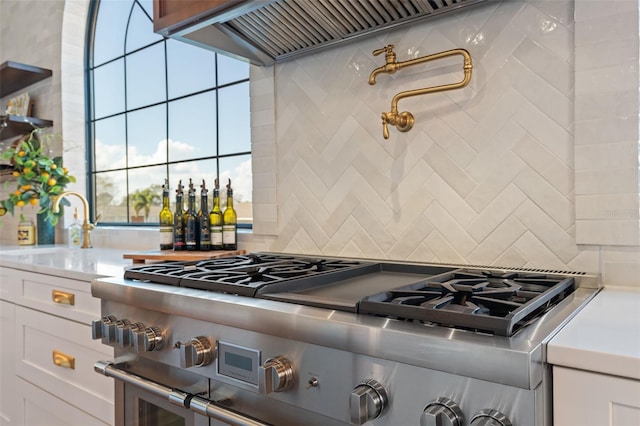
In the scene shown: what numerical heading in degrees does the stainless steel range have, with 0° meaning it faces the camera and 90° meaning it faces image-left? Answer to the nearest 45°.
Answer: approximately 45°

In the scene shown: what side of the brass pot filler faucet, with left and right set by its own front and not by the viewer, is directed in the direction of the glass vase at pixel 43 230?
right

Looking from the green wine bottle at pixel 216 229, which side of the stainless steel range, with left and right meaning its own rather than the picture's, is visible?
right

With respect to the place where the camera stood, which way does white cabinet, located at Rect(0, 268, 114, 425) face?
facing the viewer and to the left of the viewer

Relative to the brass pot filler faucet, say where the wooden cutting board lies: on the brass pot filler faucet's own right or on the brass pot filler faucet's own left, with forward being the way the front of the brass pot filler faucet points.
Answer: on the brass pot filler faucet's own right
